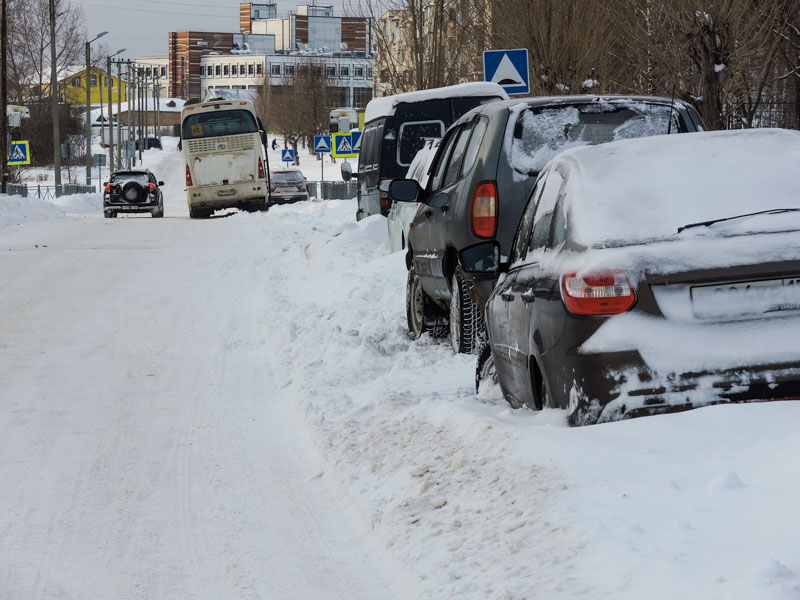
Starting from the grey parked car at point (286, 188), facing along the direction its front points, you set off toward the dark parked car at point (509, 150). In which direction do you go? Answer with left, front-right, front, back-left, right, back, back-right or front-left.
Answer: back

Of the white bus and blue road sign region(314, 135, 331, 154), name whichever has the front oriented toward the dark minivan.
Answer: the blue road sign

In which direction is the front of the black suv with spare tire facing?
away from the camera

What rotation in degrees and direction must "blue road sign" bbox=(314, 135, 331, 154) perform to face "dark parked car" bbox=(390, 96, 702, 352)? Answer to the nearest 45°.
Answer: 0° — it already faces it

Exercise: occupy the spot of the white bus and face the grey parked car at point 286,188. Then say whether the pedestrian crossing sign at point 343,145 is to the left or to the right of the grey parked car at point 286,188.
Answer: right

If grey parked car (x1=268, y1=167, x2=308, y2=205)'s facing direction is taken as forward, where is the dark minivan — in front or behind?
behind

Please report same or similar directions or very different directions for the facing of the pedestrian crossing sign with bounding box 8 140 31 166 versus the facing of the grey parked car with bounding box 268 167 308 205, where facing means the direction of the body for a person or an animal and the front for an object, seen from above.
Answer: very different directions

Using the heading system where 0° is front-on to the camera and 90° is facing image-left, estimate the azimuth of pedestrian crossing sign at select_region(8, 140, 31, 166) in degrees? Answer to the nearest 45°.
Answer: approximately 0°

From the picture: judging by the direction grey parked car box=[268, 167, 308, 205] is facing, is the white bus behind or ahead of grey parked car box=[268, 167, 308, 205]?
behind

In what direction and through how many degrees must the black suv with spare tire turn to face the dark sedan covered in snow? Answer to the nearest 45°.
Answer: approximately 180°

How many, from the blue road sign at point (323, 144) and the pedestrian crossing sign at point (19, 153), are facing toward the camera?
2
